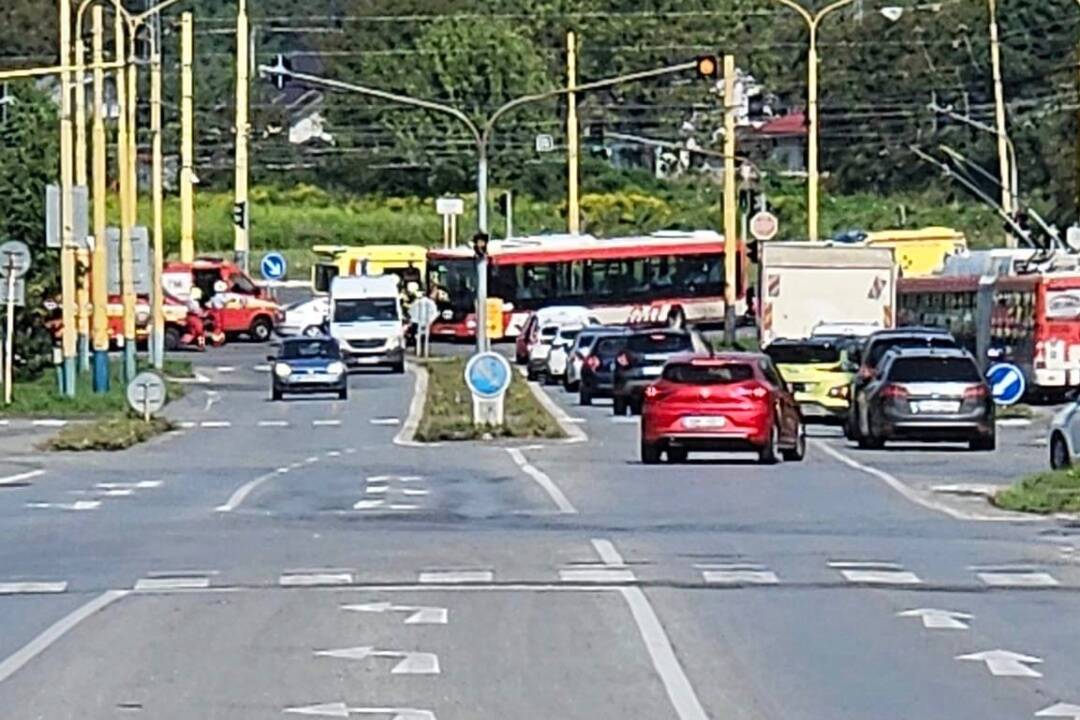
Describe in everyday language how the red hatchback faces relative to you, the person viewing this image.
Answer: facing away from the viewer

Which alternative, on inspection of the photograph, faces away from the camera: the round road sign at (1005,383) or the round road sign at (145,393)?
the round road sign at (145,393)

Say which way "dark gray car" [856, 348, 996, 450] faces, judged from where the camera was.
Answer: facing away from the viewer

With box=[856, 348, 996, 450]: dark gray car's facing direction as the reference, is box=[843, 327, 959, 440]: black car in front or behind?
in front

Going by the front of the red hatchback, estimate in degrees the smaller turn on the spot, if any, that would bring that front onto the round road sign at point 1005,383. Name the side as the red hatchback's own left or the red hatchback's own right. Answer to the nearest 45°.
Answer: approximately 45° to the red hatchback's own right

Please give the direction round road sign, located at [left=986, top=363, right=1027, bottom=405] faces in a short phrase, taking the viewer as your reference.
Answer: facing the viewer

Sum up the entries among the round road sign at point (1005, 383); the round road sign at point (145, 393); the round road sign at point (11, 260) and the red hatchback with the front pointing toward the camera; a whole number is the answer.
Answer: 1

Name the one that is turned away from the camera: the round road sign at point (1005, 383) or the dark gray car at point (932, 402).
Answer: the dark gray car

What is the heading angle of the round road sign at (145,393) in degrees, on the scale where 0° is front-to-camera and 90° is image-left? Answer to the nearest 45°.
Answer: approximately 180°

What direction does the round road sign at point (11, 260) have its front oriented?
away from the camera
